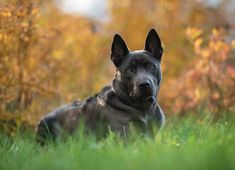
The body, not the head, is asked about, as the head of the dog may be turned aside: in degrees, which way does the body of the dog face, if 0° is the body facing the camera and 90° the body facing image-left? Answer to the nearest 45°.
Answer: approximately 315°
